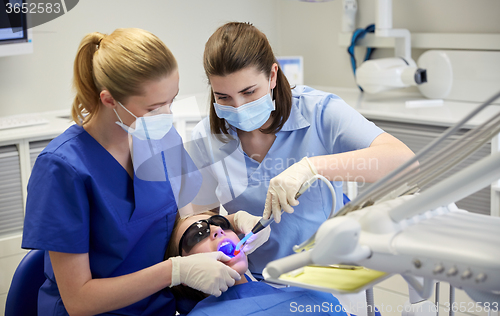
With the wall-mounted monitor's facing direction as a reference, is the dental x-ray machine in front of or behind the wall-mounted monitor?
in front

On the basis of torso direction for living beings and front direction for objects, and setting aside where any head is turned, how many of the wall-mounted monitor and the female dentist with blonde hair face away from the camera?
0

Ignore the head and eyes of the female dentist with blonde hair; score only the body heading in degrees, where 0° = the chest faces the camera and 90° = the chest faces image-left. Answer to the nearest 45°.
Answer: approximately 315°

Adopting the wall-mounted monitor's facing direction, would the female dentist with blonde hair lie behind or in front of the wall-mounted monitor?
in front

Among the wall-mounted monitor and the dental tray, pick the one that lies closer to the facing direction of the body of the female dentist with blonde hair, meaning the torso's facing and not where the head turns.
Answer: the dental tray

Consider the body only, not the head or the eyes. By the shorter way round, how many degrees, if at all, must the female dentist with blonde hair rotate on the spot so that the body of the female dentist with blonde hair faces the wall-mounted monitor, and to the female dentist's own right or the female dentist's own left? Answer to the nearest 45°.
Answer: approximately 135° to the female dentist's own left

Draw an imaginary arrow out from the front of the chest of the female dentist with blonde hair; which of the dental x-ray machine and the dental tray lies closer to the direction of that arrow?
the dental tray

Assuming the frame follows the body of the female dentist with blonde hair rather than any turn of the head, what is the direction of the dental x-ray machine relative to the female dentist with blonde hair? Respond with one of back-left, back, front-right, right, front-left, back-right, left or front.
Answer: left

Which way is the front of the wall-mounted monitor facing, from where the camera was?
facing the viewer and to the right of the viewer

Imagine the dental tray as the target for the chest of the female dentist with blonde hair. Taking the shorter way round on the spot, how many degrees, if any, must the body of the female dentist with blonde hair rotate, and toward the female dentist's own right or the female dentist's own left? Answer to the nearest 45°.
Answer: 0° — they already face it

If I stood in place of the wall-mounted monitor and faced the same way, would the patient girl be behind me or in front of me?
in front
